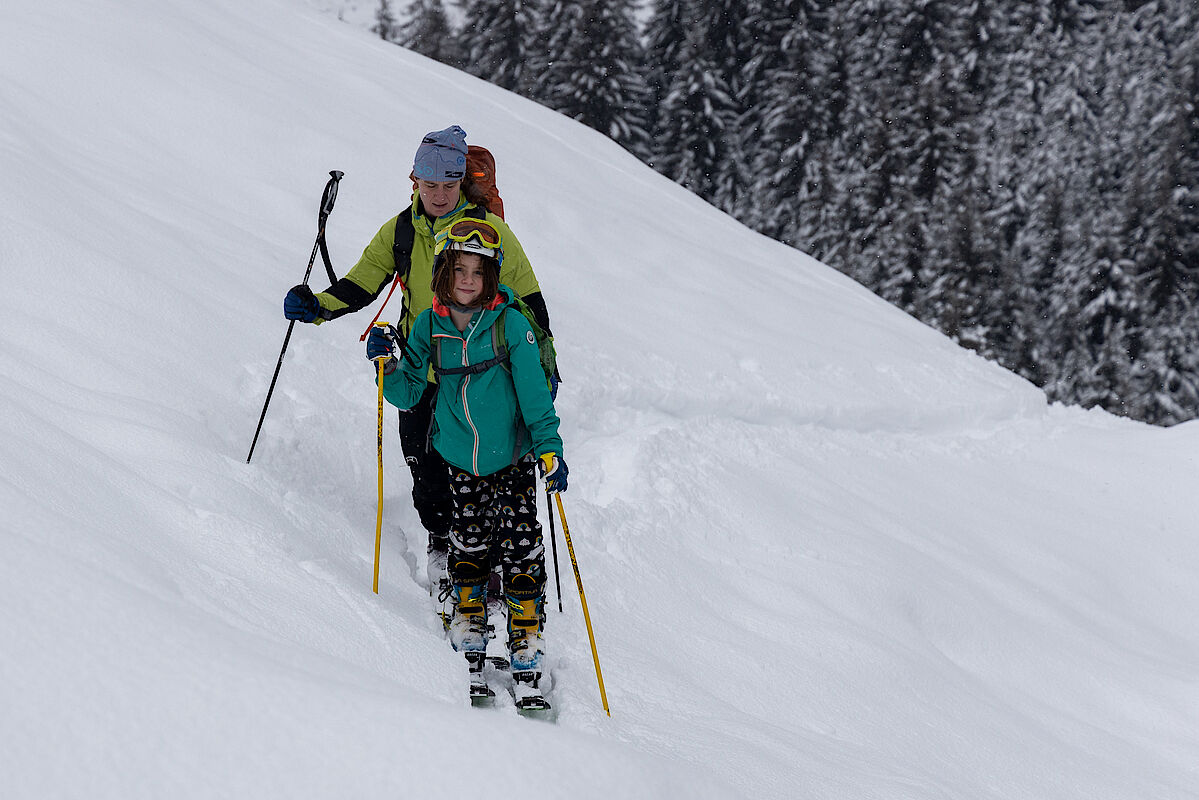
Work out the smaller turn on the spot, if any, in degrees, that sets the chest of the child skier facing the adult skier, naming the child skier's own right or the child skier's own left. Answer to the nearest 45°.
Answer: approximately 135° to the child skier's own right

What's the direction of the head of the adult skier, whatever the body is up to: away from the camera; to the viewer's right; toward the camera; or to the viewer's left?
toward the camera

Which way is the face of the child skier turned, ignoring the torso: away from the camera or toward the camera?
toward the camera

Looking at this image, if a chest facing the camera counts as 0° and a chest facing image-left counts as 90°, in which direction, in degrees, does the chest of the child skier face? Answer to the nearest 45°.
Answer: approximately 0°
